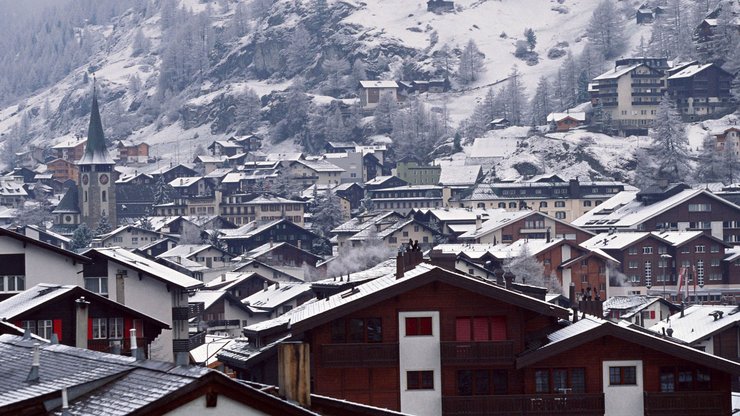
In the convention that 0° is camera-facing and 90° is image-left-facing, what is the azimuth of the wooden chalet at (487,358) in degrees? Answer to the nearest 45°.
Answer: approximately 0°
